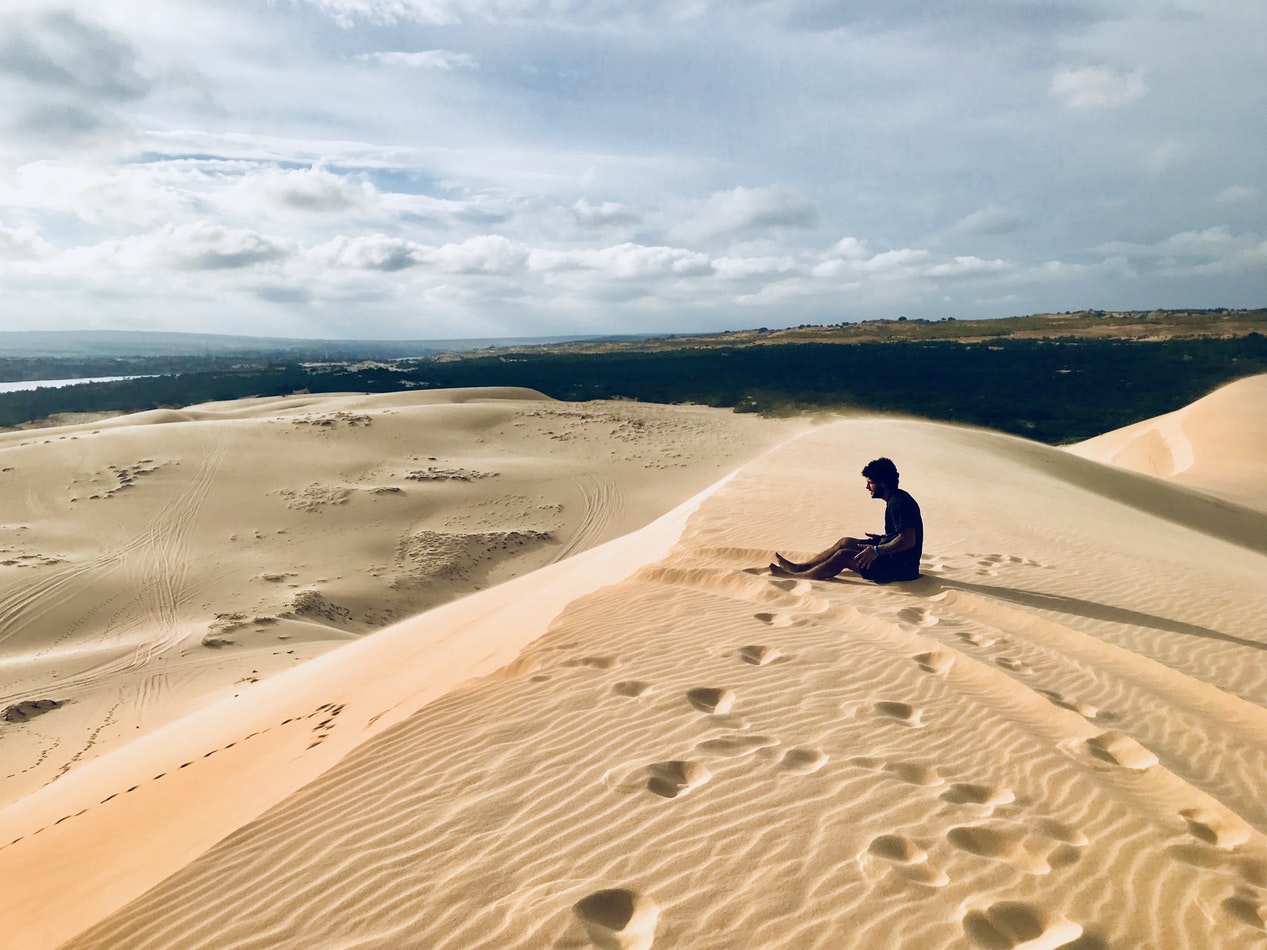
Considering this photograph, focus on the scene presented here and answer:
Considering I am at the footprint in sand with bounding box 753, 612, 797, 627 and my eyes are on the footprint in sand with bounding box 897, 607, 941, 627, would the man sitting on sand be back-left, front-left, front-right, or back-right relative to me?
front-left

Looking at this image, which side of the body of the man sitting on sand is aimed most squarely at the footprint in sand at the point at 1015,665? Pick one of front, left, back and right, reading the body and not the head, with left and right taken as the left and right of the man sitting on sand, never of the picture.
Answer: left

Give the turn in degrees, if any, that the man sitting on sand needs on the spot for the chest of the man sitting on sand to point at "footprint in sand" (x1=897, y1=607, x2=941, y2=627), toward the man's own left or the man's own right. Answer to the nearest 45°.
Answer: approximately 90° to the man's own left

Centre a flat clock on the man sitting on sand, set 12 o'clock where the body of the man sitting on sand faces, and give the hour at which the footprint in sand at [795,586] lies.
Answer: The footprint in sand is roughly at 11 o'clock from the man sitting on sand.

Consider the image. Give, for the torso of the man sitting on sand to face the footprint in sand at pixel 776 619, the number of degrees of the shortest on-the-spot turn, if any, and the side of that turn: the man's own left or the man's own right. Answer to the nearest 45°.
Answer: approximately 45° to the man's own left

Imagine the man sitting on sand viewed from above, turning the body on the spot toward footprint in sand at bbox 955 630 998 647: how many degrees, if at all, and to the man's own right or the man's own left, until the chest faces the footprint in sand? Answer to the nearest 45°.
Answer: approximately 135° to the man's own left

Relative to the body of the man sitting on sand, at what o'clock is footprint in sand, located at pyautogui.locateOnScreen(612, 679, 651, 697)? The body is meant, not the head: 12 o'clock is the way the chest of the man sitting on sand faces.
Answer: The footprint in sand is roughly at 10 o'clock from the man sitting on sand.

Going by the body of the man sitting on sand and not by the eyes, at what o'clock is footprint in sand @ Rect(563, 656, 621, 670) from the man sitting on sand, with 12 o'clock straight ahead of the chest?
The footprint in sand is roughly at 10 o'clock from the man sitting on sand.

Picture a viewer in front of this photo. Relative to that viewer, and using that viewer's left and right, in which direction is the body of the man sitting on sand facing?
facing to the left of the viewer

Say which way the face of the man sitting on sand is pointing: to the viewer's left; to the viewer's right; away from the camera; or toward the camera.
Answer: to the viewer's left
